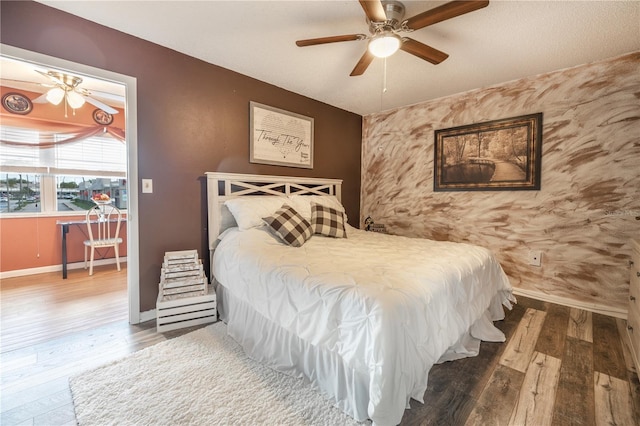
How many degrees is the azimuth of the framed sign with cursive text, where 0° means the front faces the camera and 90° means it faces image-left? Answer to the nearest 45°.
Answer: approximately 315°

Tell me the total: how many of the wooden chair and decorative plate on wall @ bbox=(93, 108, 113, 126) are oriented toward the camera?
1

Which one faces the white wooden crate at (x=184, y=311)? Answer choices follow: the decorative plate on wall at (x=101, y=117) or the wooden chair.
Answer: the decorative plate on wall

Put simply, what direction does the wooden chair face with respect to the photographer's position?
facing away from the viewer and to the left of the viewer

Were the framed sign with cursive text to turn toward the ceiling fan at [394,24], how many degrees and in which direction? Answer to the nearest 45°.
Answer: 0° — it already faces it

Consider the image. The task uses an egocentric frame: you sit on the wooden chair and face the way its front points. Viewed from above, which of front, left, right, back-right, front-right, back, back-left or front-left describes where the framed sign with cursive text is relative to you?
back

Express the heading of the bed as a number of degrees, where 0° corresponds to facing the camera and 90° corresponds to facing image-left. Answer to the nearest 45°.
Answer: approximately 315°
